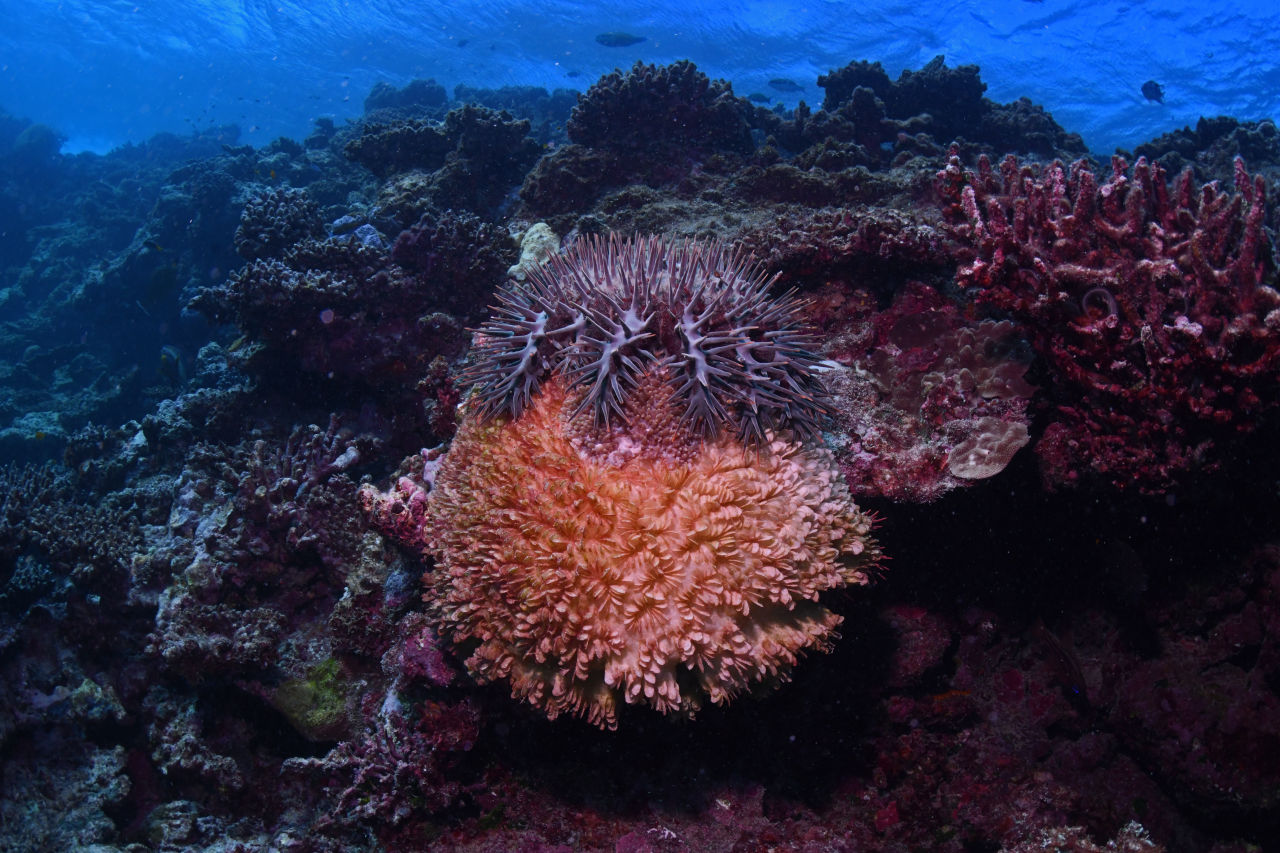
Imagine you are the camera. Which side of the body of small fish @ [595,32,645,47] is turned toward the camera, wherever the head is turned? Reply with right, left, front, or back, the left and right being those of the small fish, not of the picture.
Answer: left

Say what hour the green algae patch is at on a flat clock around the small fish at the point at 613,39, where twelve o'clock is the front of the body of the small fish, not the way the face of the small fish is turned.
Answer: The green algae patch is roughly at 9 o'clock from the small fish.

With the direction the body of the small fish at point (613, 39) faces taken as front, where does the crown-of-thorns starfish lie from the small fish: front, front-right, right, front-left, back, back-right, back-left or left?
left
